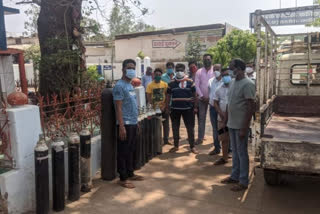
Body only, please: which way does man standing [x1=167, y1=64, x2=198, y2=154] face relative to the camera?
toward the camera

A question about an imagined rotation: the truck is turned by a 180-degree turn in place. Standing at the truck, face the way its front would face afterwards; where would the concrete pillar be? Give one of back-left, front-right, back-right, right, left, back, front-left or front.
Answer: front-right

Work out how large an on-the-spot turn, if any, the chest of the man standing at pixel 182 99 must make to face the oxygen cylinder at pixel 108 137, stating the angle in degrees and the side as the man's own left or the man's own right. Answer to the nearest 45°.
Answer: approximately 45° to the man's own right

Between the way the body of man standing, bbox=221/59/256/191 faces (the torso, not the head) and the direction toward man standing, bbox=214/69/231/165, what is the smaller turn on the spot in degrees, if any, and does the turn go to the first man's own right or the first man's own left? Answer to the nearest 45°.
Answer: approximately 135° to the first man's own right

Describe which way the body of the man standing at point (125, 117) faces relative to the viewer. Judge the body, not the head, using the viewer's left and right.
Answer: facing the viewer and to the right of the viewer

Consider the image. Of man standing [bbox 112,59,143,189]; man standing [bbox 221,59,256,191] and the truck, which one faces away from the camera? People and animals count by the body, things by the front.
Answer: the truck

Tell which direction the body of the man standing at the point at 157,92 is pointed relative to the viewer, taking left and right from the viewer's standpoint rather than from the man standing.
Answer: facing the viewer

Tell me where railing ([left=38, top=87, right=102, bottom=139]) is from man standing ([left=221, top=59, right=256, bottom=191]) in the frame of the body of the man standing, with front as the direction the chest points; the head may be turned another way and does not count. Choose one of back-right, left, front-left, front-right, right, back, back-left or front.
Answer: front-right

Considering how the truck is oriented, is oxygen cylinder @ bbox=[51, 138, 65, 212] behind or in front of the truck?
behind

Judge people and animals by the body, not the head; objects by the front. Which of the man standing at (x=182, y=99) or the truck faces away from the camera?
the truck

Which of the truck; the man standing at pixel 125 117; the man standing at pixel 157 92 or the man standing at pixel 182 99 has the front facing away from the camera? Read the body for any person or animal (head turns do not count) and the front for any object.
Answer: the truck

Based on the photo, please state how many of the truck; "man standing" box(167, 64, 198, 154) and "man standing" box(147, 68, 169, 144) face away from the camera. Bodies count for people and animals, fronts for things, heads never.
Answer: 1

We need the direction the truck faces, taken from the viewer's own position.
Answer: facing away from the viewer

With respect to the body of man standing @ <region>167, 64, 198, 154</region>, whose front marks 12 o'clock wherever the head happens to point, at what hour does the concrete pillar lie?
The concrete pillar is roughly at 1 o'clock from the man standing.

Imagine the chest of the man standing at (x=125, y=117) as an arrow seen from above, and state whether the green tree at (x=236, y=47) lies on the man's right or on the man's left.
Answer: on the man's left
